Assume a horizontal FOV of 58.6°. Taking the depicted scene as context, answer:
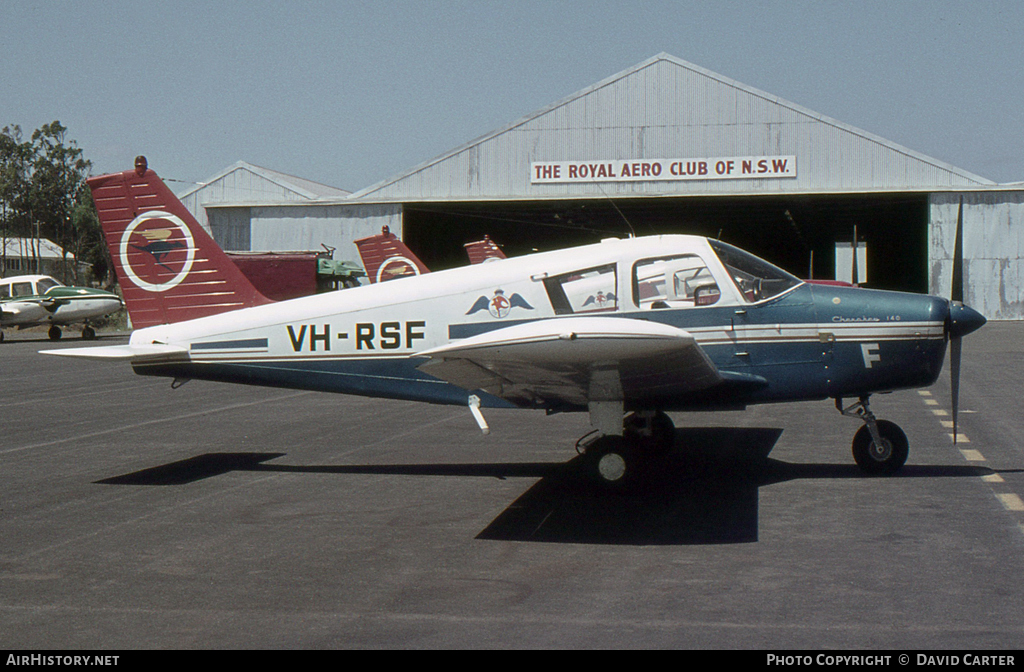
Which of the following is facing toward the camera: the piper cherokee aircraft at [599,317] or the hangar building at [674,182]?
the hangar building

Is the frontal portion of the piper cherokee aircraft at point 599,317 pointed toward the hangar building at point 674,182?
no

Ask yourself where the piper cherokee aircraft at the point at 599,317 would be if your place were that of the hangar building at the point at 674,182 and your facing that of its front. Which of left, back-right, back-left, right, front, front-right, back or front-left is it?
front

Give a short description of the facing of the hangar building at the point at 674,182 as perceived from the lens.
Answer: facing the viewer

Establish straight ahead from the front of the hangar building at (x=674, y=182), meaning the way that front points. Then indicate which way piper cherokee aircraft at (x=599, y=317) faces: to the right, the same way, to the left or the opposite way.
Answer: to the left

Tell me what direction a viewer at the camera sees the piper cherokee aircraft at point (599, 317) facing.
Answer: facing to the right of the viewer

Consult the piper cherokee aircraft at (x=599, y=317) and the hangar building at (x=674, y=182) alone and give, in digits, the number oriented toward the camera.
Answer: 1
